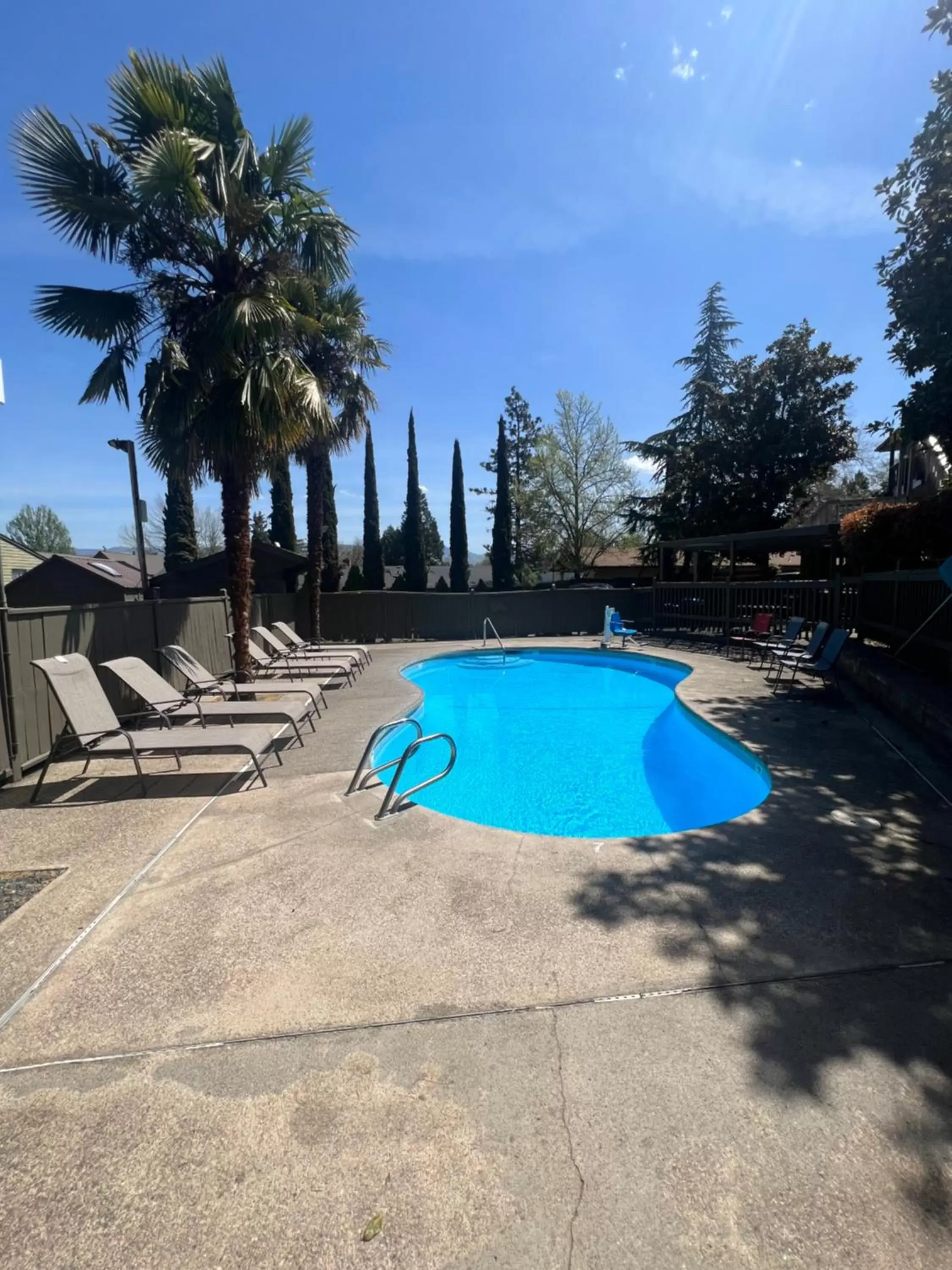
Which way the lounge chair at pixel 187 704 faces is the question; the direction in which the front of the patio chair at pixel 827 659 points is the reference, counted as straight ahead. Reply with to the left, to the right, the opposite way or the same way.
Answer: the opposite way

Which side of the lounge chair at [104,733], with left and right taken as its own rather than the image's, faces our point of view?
right

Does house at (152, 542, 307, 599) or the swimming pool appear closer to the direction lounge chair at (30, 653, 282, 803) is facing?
the swimming pool

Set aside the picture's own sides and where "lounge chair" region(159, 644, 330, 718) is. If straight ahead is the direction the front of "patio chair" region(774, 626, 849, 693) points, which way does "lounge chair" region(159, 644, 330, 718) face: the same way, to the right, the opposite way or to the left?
the opposite way

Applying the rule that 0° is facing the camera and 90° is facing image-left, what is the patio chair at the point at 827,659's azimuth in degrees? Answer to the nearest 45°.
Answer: approximately 45°

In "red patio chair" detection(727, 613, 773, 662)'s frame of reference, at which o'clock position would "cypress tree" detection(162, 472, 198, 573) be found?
The cypress tree is roughly at 2 o'clock from the red patio chair.

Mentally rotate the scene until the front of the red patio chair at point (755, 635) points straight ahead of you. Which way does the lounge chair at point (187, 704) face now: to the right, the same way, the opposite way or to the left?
the opposite way

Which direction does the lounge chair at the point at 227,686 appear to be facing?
to the viewer's right

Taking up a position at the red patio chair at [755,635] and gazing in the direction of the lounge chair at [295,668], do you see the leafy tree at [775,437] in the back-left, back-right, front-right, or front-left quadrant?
back-right

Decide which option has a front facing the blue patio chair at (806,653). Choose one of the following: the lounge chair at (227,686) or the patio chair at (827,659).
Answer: the lounge chair at (227,686)

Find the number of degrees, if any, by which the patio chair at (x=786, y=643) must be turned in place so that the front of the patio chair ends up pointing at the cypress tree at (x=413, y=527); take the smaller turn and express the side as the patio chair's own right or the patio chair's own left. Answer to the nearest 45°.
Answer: approximately 90° to the patio chair's own right

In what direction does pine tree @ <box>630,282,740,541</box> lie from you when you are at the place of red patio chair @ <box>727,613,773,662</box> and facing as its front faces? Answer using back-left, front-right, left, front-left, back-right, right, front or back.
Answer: back-right
